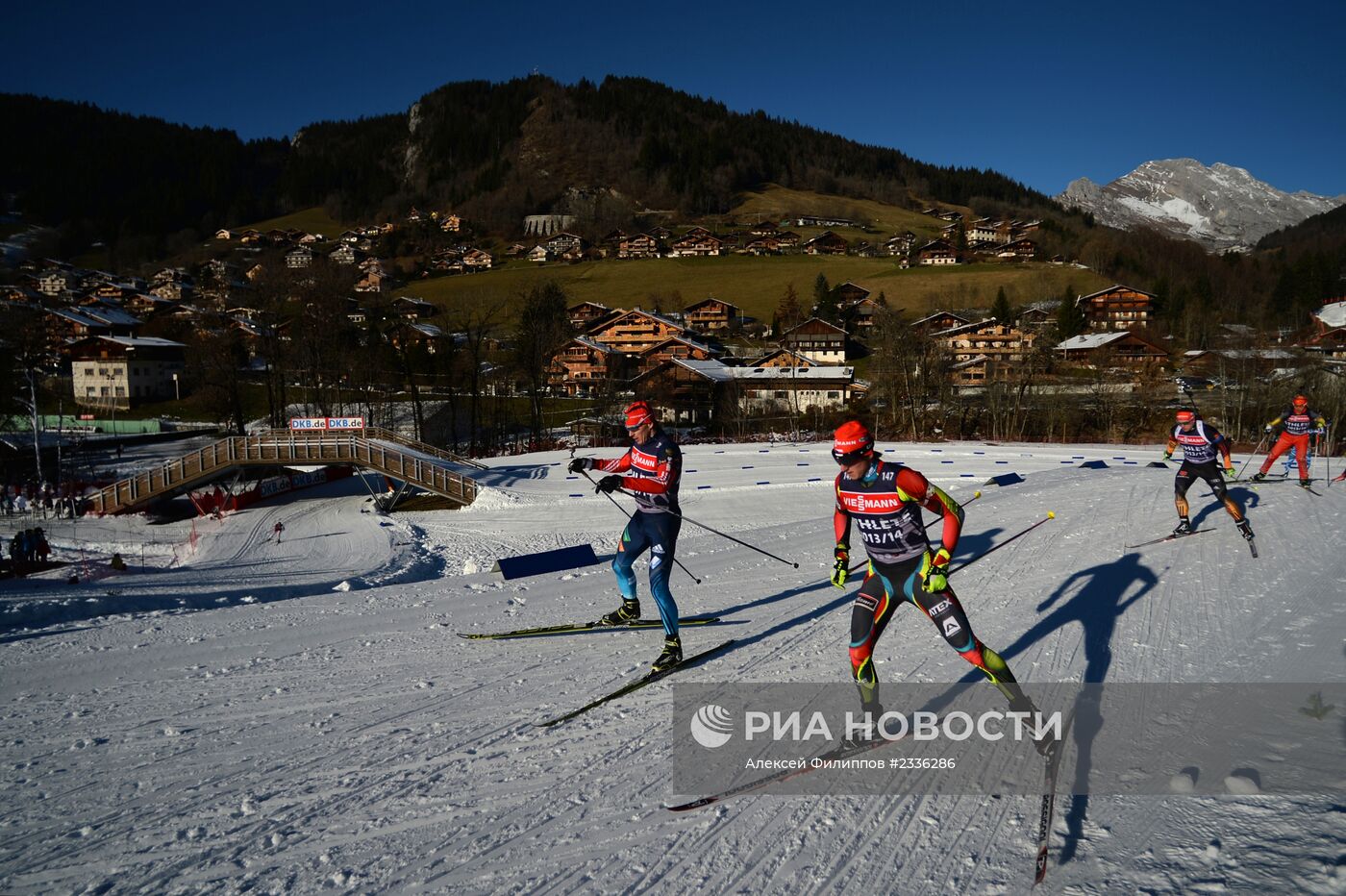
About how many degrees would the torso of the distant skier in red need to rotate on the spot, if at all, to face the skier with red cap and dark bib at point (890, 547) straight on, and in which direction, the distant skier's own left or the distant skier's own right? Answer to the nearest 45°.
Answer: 0° — they already face them

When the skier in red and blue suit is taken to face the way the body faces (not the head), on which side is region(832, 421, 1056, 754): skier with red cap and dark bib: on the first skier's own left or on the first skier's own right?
on the first skier's own left

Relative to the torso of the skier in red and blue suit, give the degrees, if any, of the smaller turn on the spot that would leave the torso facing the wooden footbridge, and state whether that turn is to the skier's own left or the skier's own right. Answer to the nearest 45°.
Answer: approximately 90° to the skier's own right

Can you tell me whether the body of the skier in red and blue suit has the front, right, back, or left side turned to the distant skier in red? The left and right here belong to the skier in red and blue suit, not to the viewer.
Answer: back

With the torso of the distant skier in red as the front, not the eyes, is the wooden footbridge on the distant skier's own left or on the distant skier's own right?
on the distant skier's own right

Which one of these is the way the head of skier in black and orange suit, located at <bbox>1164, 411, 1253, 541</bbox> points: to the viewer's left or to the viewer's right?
to the viewer's left

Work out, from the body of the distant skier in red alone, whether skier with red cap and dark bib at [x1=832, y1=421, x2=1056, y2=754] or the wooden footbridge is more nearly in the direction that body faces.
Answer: the skier with red cap and dark bib

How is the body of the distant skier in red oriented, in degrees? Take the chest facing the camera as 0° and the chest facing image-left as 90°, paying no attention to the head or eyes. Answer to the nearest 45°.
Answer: approximately 0°

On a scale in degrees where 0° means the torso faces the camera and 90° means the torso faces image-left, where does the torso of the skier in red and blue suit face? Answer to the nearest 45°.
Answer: approximately 45°
